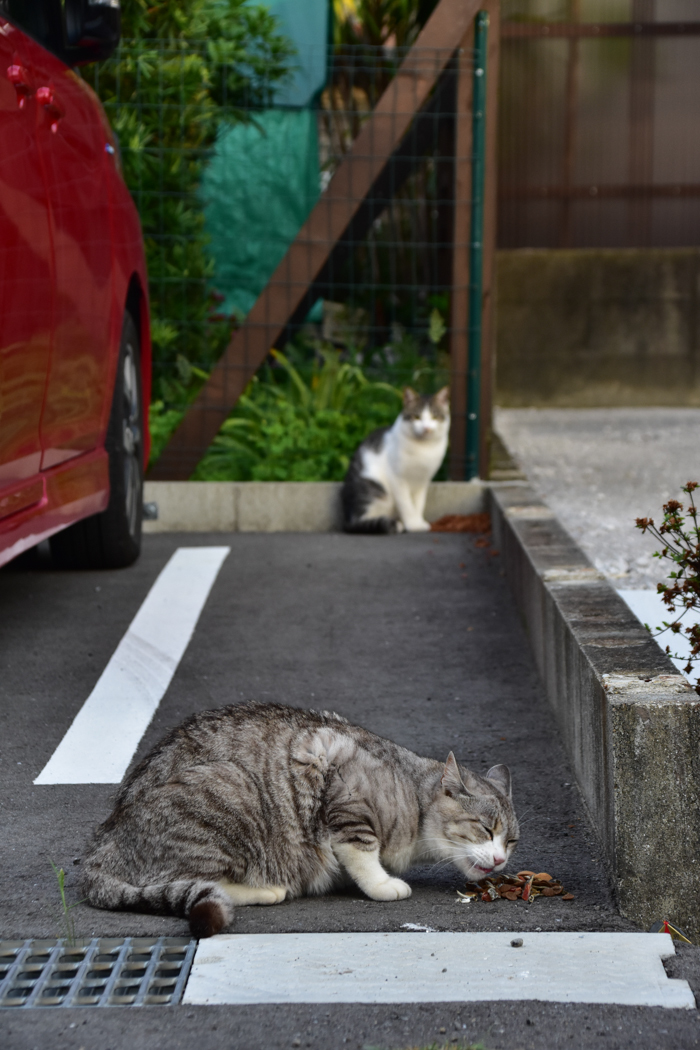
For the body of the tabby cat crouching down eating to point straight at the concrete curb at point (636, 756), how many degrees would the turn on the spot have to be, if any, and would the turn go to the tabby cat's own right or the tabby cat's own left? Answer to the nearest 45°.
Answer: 0° — it already faces it

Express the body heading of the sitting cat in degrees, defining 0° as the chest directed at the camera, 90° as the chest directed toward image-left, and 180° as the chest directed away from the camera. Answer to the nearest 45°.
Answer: approximately 315°

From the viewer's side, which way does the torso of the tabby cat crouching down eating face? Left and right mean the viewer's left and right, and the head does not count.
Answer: facing to the right of the viewer

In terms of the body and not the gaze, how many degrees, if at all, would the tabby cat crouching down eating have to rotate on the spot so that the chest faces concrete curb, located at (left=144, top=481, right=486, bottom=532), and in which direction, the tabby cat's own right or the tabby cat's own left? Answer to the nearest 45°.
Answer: approximately 90° to the tabby cat's own left

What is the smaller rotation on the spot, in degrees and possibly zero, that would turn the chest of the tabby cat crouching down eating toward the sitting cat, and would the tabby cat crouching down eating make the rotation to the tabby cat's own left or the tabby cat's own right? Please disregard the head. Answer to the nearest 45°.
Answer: approximately 90° to the tabby cat's own left

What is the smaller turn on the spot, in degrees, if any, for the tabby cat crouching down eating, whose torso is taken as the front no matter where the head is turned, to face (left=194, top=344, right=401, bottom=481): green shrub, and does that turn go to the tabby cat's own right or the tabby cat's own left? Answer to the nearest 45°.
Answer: approximately 90° to the tabby cat's own left

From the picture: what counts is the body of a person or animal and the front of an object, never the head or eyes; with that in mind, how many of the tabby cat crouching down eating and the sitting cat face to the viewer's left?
0

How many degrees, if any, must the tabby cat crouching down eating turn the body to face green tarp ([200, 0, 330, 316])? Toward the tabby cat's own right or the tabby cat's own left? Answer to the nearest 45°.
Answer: approximately 90° to the tabby cat's own left

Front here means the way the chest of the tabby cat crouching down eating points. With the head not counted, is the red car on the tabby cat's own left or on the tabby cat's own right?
on the tabby cat's own left

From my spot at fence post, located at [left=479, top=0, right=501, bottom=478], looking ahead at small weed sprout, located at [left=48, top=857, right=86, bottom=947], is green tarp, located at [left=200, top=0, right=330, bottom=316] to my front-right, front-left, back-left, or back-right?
back-right
